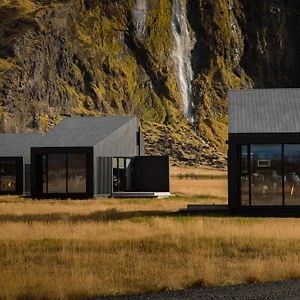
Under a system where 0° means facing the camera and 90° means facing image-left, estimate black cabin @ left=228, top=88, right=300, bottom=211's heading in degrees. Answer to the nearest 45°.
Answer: approximately 0°

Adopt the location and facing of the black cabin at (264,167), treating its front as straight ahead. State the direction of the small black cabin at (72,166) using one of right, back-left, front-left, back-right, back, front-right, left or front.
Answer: back-right
